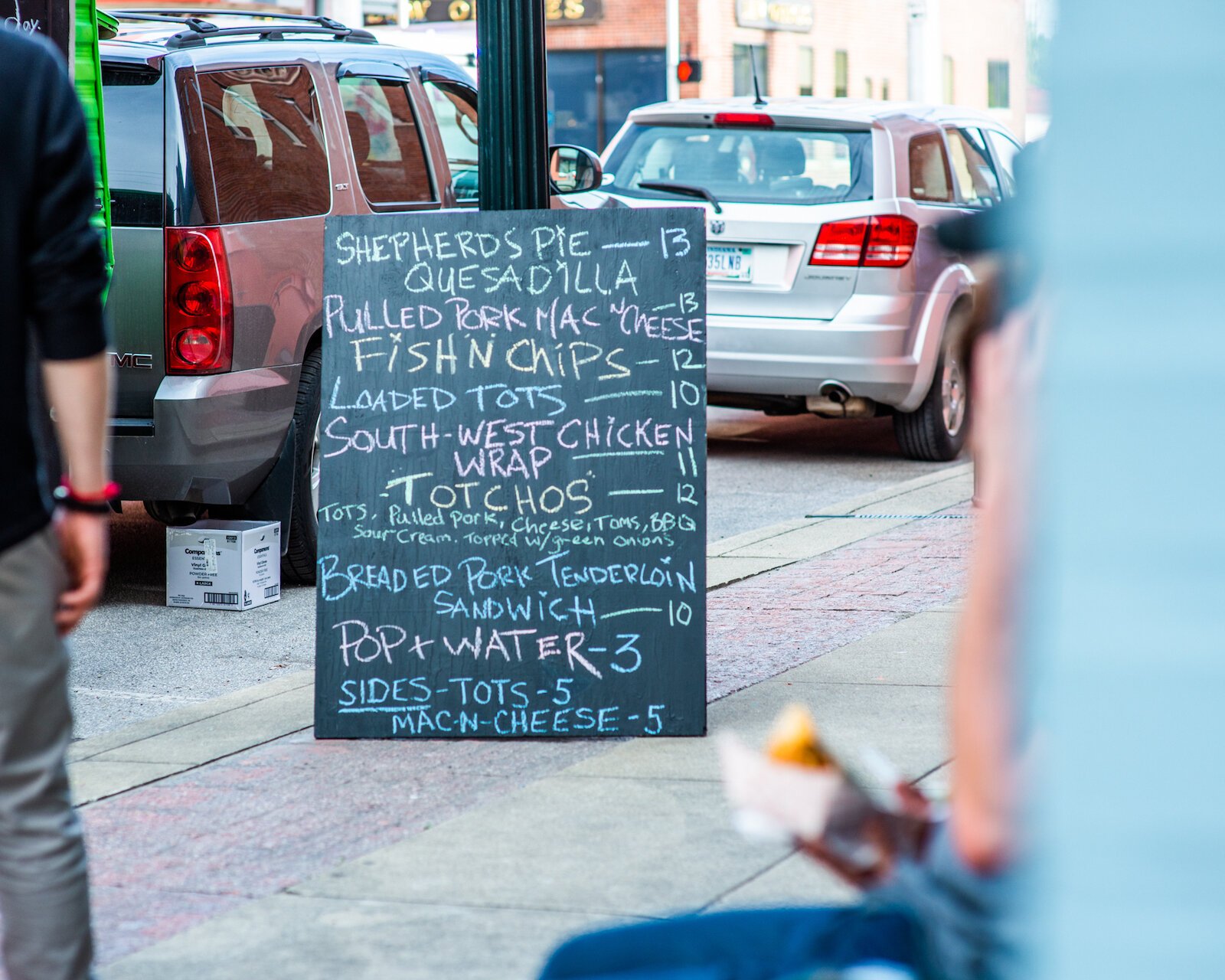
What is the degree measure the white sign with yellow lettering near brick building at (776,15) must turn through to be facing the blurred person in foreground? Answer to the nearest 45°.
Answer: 0° — it already faces them

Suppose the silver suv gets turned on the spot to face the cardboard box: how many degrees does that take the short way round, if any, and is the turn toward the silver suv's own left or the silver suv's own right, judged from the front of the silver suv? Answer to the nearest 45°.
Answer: approximately 180°

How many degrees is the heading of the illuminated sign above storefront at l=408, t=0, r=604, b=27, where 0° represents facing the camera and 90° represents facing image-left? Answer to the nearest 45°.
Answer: approximately 0°

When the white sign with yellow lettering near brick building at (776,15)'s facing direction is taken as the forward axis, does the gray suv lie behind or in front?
in front

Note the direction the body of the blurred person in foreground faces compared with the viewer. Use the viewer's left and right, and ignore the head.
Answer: facing to the left of the viewer

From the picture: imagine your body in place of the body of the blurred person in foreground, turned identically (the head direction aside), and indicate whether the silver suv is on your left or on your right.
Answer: on your right

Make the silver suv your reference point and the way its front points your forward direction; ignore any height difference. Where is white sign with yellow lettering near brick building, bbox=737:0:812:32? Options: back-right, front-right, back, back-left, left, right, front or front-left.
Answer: front-left

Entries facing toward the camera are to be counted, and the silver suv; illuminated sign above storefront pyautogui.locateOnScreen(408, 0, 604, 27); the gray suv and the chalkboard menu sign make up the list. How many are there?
2

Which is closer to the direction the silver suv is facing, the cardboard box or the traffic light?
the traffic light

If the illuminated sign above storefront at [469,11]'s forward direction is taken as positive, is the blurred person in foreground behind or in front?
in front
